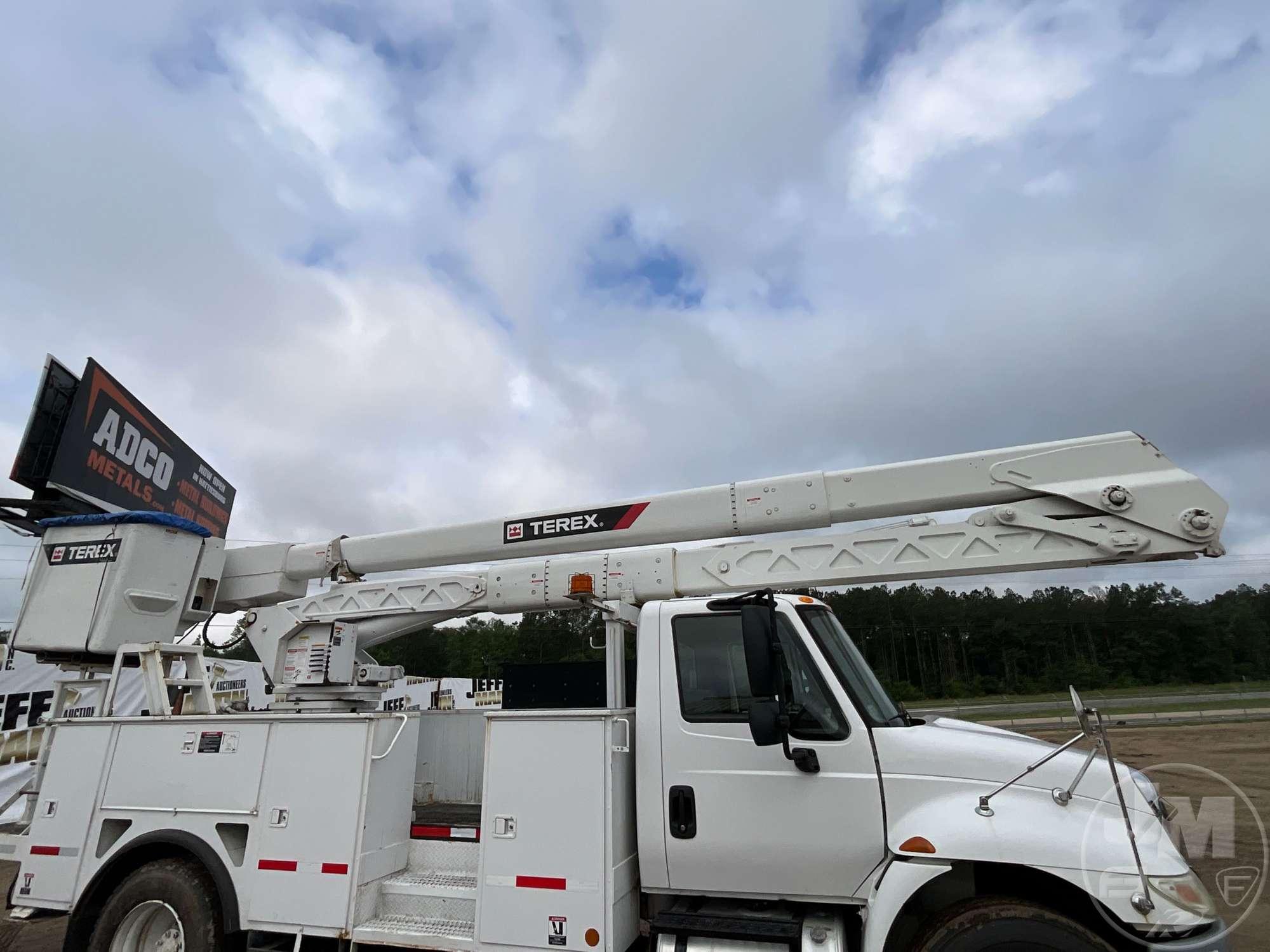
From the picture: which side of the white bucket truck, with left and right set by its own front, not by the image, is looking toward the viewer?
right

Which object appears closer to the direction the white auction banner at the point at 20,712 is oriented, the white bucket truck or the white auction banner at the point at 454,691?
the white bucket truck

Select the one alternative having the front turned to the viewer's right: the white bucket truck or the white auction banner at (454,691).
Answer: the white bucket truck

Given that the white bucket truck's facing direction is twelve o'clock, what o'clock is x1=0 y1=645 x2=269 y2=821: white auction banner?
The white auction banner is roughly at 7 o'clock from the white bucket truck.

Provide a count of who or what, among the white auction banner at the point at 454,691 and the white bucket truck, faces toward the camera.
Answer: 1
